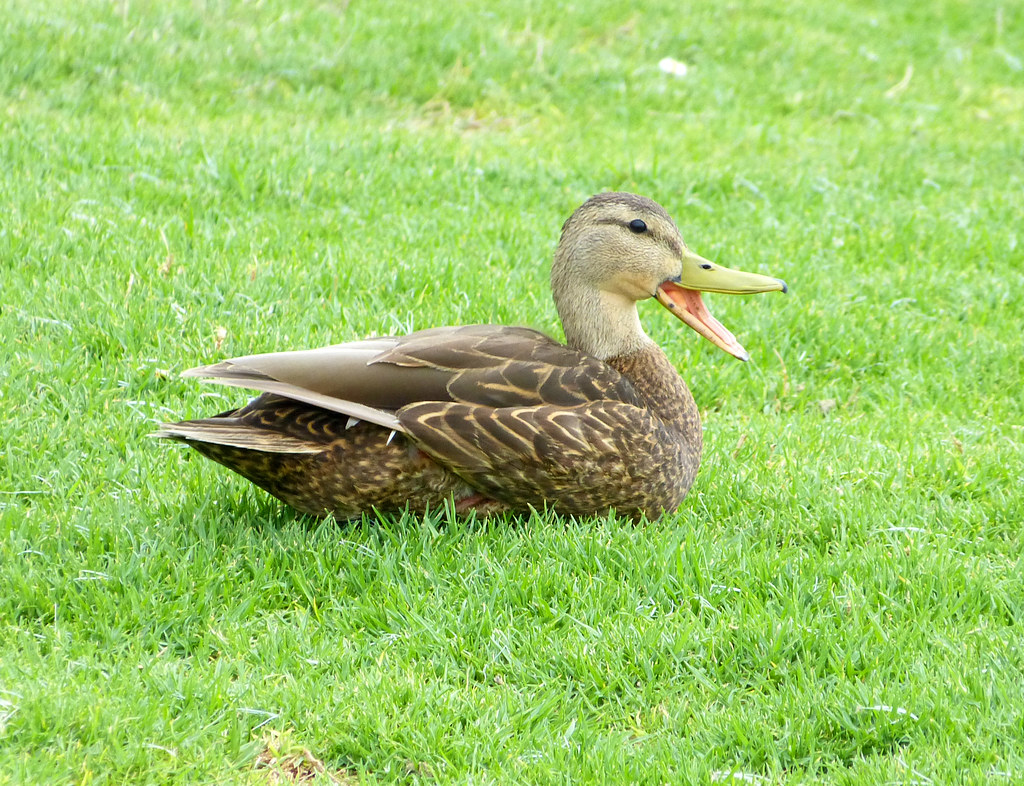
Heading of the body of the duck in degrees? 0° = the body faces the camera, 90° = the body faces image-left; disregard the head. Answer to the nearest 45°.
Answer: approximately 270°
